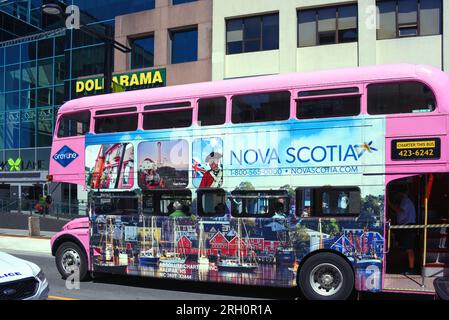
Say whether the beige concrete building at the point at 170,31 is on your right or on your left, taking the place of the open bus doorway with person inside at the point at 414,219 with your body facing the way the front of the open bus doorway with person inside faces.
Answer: on your right

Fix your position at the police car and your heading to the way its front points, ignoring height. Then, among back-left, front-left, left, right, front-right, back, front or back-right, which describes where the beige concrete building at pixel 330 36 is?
left

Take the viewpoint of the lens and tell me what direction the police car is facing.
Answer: facing the viewer and to the right of the viewer

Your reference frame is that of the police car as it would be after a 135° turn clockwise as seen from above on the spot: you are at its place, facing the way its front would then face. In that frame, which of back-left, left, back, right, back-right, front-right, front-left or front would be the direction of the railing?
right

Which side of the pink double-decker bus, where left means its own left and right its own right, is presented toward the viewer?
left
